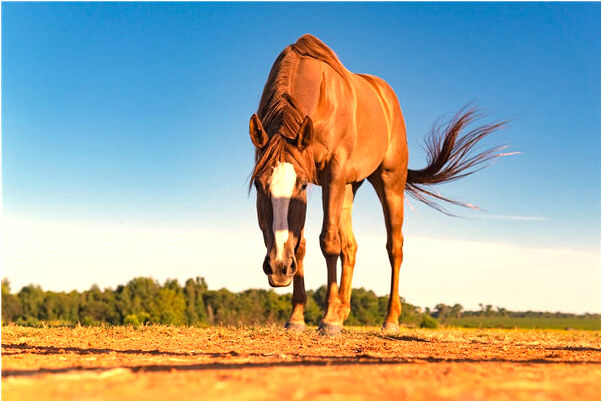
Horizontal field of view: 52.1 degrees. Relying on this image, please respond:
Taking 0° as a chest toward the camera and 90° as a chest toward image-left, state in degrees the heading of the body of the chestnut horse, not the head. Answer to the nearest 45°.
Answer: approximately 45°
